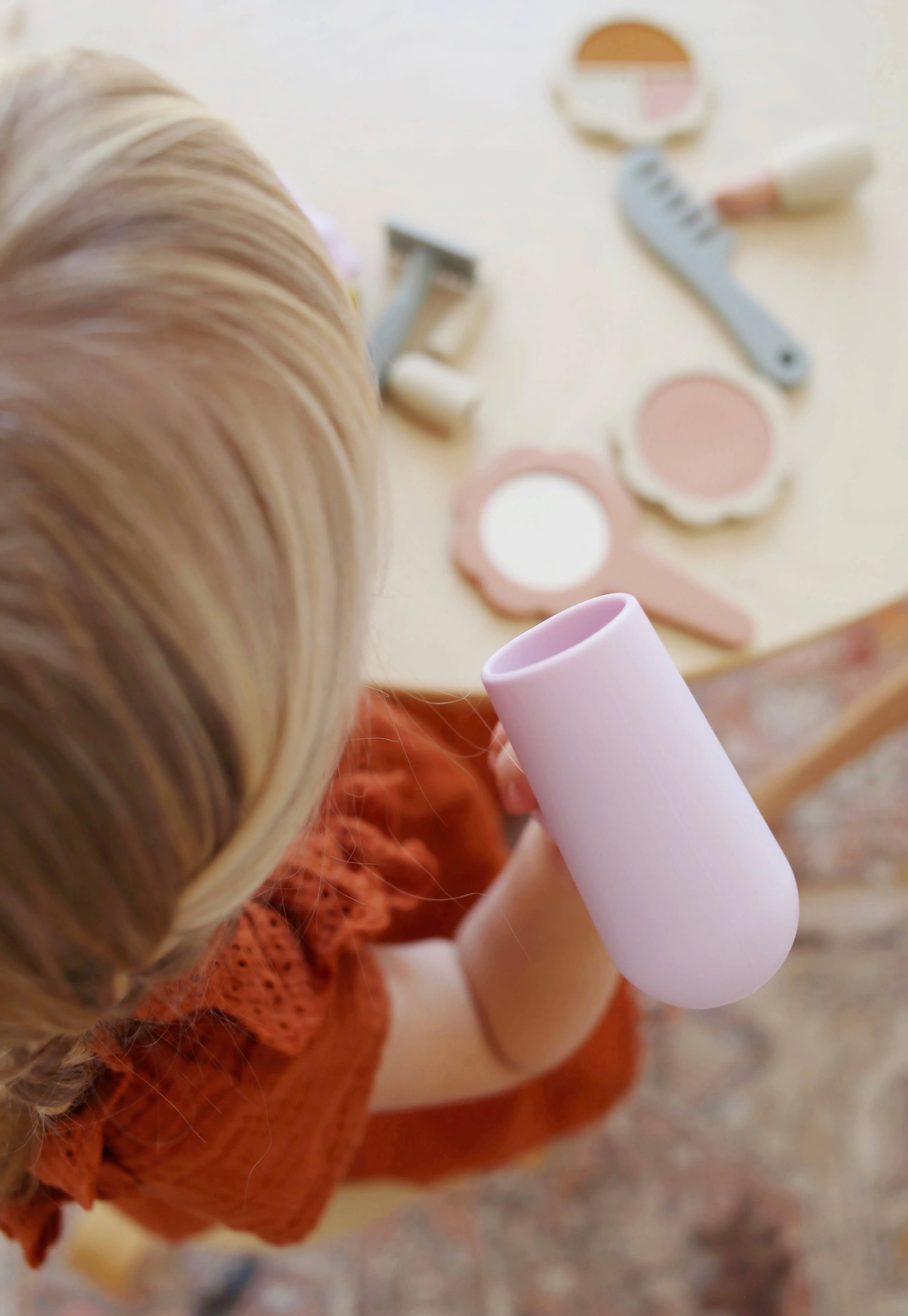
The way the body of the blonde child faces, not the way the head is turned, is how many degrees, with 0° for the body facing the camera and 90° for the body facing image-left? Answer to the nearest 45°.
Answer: approximately 225°
